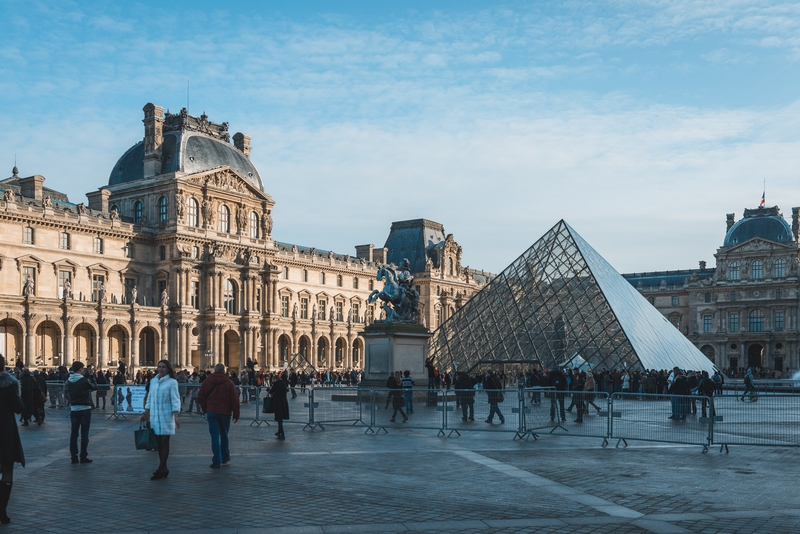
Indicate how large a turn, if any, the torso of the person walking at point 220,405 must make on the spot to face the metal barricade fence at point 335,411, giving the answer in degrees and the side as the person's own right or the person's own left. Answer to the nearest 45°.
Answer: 0° — they already face it

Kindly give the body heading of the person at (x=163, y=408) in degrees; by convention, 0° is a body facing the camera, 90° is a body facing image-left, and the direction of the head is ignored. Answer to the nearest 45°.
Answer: approximately 45°

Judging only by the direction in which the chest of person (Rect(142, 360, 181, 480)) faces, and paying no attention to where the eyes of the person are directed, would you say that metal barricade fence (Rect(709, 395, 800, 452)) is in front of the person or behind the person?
behind

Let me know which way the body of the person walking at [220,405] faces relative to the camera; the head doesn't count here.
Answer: away from the camera
